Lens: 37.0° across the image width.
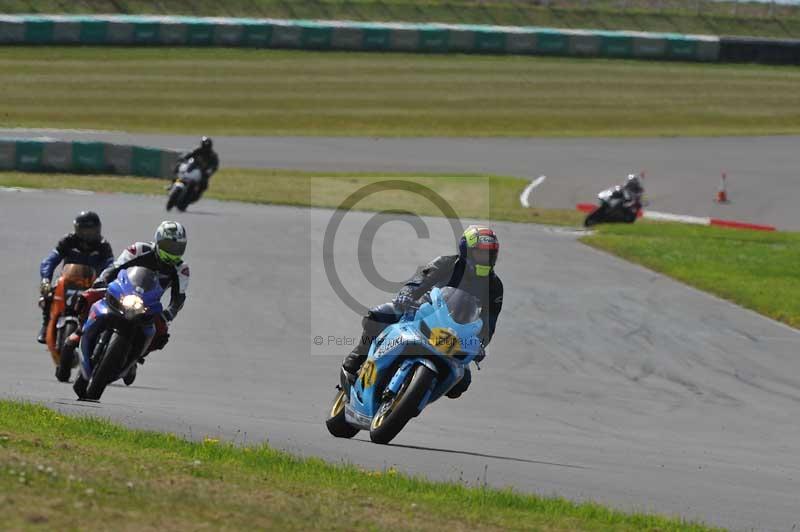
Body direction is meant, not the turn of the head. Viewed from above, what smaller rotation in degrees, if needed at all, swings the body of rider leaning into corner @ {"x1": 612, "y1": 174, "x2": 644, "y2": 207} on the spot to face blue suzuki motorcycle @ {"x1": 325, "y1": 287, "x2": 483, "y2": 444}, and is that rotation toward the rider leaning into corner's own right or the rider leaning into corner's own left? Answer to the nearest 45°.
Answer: approximately 45° to the rider leaning into corner's own left

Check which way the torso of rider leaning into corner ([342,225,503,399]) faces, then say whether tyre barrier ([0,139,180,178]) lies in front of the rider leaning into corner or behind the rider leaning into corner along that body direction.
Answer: behind

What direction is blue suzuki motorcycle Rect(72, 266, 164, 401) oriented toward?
toward the camera

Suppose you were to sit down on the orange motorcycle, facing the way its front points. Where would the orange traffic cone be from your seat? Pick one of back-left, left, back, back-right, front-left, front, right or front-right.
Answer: back-left

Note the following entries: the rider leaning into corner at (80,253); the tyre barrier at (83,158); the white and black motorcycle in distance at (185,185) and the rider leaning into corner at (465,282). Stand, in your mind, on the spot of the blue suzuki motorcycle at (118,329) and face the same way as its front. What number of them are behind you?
3

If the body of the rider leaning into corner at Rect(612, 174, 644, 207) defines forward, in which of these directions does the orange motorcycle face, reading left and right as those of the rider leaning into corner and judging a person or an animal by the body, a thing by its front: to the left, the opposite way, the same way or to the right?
to the left

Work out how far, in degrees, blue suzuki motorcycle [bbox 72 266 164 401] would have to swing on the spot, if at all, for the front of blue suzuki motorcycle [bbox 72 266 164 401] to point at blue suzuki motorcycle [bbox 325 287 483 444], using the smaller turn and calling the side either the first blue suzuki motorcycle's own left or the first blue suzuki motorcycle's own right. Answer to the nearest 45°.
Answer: approximately 45° to the first blue suzuki motorcycle's own left

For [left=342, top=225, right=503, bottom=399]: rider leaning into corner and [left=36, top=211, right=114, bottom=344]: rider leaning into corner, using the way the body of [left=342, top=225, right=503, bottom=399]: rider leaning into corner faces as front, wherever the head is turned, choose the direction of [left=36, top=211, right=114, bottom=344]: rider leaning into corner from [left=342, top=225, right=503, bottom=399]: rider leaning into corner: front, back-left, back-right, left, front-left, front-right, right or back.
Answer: back

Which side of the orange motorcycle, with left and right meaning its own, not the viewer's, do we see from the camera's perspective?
front

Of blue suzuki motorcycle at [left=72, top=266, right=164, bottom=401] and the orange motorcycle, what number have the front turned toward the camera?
2

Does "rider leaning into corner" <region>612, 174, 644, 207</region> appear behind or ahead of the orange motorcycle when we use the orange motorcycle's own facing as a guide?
behind

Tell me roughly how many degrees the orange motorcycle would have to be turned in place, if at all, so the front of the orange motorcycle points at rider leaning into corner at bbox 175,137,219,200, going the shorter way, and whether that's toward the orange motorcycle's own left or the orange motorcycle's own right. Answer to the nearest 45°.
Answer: approximately 180°

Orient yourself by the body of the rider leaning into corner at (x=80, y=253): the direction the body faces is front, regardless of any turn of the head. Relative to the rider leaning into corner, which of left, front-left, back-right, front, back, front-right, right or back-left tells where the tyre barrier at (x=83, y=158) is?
back
